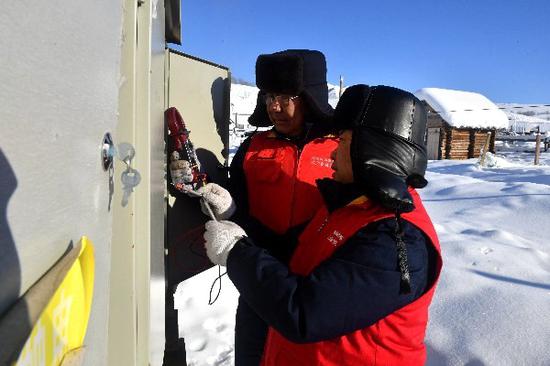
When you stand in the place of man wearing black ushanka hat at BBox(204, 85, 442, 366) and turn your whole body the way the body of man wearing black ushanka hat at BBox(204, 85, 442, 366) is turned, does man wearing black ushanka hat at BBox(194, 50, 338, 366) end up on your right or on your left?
on your right

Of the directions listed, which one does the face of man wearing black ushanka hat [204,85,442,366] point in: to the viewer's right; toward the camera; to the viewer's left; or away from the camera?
to the viewer's left

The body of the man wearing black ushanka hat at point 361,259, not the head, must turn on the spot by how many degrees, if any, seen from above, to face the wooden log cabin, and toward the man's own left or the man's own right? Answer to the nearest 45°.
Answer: approximately 90° to the man's own right

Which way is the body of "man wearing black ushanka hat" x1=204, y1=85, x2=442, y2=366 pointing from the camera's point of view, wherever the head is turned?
to the viewer's left

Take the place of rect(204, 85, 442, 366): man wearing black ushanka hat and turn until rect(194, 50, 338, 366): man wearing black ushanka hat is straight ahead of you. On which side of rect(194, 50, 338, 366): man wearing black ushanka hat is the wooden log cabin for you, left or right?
right

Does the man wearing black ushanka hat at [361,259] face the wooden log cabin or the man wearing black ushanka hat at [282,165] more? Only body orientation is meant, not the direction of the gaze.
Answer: the man wearing black ushanka hat
